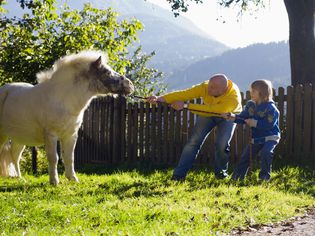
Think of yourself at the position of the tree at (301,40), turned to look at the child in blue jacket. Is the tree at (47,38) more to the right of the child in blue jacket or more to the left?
right

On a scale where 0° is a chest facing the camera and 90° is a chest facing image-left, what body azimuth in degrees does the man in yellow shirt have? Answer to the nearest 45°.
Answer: approximately 45°

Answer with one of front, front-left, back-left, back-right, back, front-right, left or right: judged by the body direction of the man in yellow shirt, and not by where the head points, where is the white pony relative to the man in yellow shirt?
front-right

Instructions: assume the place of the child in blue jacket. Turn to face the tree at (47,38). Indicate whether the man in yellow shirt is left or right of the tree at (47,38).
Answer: left

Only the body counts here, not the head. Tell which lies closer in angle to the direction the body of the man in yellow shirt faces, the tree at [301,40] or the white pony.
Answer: the white pony

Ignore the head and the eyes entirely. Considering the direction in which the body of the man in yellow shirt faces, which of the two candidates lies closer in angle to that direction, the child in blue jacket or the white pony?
the white pony

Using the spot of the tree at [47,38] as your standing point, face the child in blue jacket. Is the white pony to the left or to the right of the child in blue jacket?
right

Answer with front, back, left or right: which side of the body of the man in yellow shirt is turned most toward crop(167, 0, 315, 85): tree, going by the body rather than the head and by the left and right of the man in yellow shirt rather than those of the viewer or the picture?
back

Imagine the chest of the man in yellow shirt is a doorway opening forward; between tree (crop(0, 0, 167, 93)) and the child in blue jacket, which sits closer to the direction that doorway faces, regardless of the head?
the tree

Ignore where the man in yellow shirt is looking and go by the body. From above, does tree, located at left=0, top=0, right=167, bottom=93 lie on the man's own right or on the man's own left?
on the man's own right

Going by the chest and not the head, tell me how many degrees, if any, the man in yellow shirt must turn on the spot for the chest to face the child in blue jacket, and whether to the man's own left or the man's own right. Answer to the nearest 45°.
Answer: approximately 135° to the man's own left
